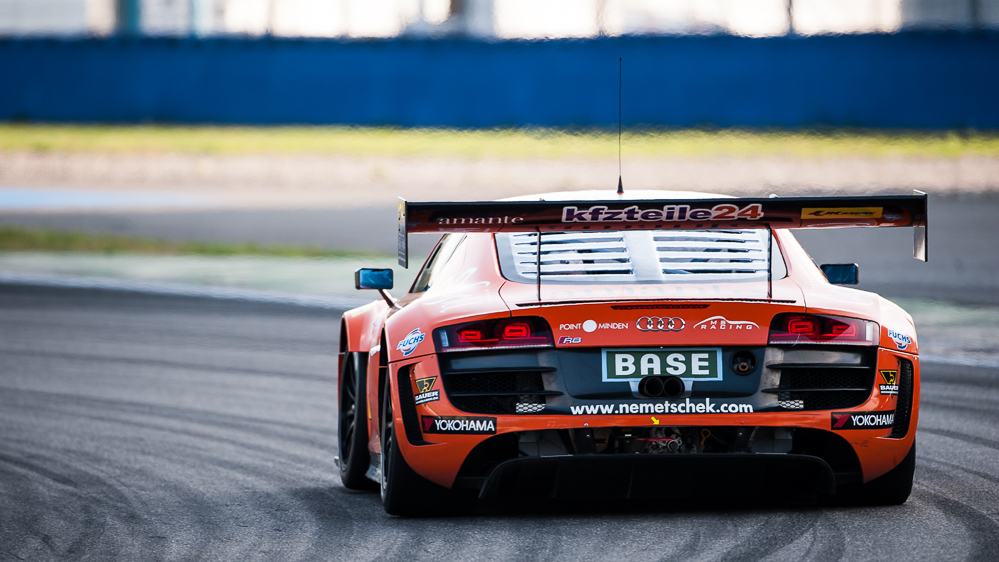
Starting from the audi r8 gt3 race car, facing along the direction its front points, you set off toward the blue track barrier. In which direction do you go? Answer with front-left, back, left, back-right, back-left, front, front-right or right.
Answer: front

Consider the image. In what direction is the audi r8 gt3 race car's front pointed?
away from the camera
